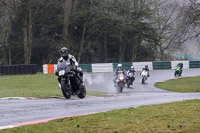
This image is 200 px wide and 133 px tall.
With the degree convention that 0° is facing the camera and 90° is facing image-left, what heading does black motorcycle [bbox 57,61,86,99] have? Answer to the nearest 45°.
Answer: approximately 45°

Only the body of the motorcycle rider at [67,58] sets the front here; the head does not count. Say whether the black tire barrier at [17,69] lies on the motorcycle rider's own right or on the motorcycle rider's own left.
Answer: on the motorcycle rider's own right

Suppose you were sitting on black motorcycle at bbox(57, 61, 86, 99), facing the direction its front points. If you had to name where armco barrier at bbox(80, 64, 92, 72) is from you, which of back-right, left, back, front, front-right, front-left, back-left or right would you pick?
back-right

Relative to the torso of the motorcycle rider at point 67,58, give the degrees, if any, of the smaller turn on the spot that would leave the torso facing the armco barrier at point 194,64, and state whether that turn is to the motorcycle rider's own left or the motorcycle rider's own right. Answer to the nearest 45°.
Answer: approximately 180°

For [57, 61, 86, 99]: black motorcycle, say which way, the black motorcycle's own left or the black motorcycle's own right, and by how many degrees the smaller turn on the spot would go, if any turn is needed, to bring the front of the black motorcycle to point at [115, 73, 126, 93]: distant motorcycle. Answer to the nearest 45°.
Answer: approximately 135° to the black motorcycle's own right

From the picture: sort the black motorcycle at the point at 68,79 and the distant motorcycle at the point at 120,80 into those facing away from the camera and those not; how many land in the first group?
0

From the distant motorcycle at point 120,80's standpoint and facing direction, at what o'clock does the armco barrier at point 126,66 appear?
The armco barrier is roughly at 6 o'clock from the distant motorcycle.

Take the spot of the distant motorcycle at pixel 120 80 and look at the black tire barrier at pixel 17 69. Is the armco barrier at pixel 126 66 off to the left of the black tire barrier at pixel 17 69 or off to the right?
right

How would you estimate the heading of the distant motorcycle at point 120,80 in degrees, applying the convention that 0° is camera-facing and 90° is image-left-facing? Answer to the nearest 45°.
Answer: approximately 0°
